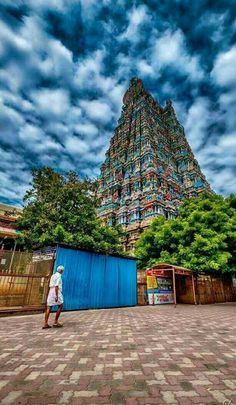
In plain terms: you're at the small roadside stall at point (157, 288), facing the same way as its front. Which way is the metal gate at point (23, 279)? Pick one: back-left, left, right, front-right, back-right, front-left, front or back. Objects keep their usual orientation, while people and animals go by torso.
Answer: front-right

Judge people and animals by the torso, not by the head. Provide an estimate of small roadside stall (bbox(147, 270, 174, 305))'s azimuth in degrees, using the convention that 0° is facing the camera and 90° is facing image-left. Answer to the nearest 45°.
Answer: approximately 0°

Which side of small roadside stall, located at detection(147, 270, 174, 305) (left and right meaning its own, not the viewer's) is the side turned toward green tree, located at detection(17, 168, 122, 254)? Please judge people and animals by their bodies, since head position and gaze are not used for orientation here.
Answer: right

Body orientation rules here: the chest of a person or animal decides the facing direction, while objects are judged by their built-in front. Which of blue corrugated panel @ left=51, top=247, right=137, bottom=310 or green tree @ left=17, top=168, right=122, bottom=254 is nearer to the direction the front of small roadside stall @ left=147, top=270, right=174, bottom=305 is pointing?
the blue corrugated panel

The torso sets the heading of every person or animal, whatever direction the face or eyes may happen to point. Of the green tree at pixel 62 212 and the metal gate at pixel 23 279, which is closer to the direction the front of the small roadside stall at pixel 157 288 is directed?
the metal gate

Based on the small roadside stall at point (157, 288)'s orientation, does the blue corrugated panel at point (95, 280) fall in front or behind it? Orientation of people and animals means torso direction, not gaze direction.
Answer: in front
